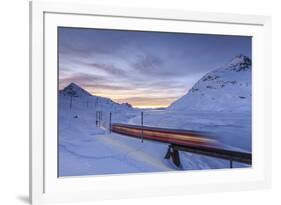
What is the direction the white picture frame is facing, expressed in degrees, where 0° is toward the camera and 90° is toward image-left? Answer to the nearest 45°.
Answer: approximately 315°
